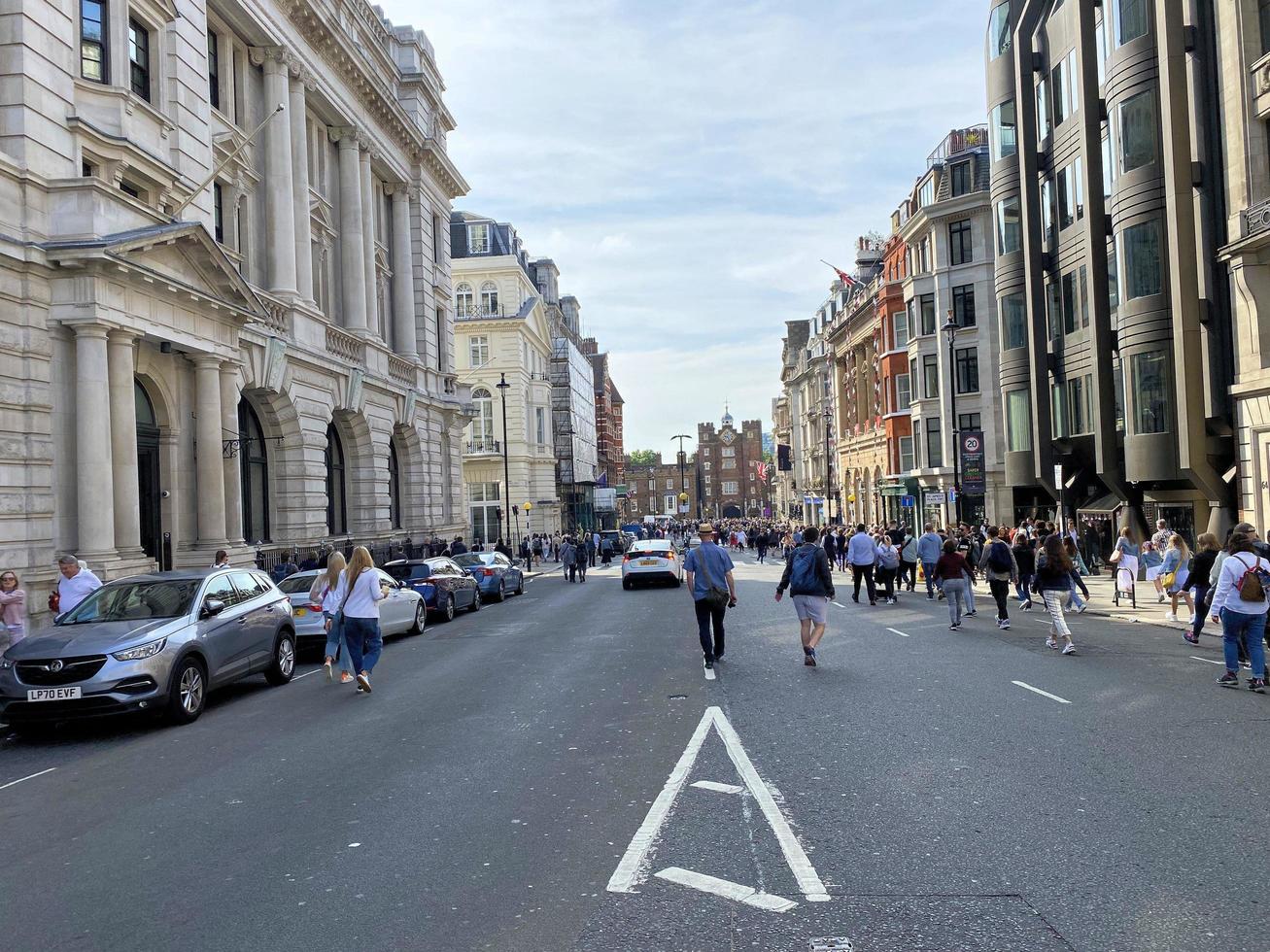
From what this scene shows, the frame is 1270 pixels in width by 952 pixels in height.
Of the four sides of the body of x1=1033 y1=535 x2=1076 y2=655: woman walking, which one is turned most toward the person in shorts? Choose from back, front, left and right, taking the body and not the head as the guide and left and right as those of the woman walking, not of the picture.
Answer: left

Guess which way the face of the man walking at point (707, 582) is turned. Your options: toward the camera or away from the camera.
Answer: away from the camera

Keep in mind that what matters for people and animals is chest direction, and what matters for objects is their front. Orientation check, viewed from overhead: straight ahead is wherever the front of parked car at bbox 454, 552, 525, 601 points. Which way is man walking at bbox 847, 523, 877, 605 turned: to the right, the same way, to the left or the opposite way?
the same way

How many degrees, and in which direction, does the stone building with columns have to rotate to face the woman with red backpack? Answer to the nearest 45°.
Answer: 0° — it already faces them

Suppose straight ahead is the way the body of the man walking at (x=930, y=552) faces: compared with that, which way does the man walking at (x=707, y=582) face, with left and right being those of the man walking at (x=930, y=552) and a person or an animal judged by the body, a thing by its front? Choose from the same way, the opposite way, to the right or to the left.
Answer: the same way

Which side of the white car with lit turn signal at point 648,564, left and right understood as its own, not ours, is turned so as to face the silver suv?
back

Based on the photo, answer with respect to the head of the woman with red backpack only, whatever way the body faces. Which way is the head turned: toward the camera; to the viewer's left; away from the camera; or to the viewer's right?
away from the camera

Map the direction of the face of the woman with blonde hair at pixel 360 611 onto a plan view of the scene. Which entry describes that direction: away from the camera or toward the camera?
away from the camera

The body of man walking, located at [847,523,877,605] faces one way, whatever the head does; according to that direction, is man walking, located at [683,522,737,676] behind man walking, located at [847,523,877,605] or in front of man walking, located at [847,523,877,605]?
behind

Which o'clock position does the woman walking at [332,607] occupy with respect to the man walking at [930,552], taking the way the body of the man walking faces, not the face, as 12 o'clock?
The woman walking is roughly at 7 o'clock from the man walking.

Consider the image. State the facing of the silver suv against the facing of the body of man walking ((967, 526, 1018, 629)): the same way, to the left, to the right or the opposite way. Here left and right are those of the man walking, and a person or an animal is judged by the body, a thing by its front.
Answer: the opposite way

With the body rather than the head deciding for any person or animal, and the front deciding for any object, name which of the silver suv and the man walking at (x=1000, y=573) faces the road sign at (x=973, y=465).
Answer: the man walking

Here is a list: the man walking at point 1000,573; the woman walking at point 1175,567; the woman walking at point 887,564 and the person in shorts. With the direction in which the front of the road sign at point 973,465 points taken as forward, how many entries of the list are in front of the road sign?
4

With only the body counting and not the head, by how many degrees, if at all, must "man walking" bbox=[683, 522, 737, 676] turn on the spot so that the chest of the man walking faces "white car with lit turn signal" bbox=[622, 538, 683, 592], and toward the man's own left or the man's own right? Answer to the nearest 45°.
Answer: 0° — they already face it

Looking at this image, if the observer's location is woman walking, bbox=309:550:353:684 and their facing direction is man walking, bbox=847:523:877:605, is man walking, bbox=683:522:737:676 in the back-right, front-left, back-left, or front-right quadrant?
front-right

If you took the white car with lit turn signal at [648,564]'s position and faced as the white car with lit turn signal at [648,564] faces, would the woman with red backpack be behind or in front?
behind

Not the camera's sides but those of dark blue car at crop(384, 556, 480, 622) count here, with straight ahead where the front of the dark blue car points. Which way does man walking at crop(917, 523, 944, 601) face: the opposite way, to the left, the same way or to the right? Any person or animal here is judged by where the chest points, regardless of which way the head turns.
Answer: the same way
